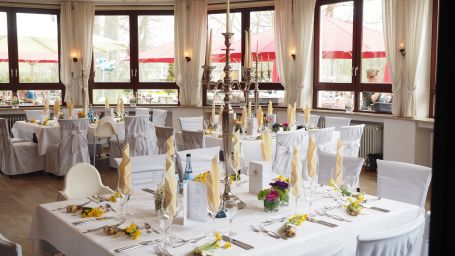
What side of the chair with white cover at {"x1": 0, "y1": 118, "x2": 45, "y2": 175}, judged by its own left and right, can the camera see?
right

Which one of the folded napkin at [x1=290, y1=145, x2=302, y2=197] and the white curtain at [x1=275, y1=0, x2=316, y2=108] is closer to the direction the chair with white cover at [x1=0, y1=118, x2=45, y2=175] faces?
the white curtain

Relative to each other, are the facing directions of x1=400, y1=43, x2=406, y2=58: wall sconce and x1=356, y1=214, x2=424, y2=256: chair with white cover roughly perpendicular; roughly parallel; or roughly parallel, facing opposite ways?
roughly perpendicular

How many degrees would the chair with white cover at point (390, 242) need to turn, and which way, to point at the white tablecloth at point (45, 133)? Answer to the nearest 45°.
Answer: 0° — it already faces it

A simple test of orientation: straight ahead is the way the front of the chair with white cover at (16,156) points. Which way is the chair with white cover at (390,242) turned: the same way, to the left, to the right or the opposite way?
to the left

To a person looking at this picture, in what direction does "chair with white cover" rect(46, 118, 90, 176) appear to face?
facing away from the viewer and to the left of the viewer

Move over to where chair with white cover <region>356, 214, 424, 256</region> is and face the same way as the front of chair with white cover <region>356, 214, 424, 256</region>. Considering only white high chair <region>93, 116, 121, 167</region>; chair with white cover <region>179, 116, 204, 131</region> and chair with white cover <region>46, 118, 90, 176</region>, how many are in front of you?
3

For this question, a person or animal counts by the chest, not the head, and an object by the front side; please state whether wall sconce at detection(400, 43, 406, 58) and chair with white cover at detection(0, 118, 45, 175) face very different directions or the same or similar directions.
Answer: very different directions

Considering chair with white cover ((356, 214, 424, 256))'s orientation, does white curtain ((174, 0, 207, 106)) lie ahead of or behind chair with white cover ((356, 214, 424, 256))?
ahead

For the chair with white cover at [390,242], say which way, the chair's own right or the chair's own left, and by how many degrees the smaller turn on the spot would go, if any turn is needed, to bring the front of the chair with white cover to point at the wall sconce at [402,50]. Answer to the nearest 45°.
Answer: approximately 45° to the chair's own right

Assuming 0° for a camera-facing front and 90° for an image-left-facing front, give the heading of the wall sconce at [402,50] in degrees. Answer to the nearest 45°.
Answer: approximately 45°
